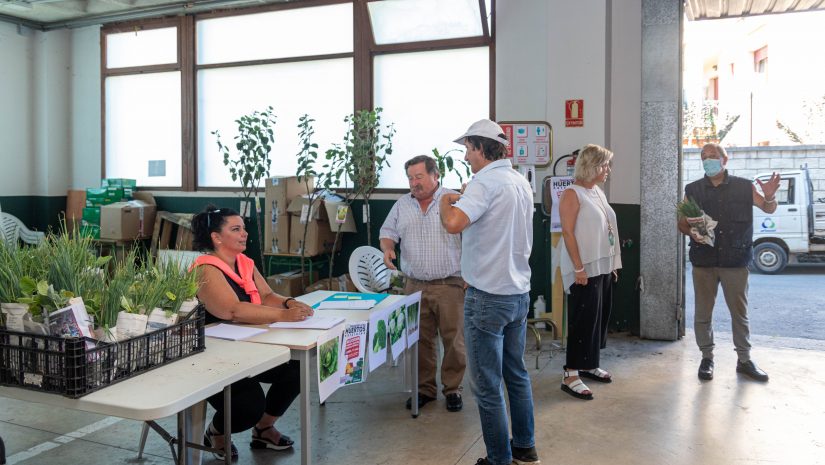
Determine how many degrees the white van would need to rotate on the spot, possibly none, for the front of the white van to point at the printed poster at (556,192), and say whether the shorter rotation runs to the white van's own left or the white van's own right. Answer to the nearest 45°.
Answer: approximately 90° to the white van's own left

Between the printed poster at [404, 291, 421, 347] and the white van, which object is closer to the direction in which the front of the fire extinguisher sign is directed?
the printed poster

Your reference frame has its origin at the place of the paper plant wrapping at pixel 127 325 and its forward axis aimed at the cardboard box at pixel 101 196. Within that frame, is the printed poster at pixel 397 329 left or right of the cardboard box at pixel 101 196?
right

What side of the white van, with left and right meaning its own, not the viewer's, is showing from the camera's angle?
left

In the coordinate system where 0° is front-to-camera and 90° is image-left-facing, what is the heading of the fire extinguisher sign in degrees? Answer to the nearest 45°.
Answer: approximately 0°

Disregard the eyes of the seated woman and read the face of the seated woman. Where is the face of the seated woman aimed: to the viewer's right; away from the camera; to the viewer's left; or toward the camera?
to the viewer's right

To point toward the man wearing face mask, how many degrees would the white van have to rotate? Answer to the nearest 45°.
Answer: approximately 90° to its left

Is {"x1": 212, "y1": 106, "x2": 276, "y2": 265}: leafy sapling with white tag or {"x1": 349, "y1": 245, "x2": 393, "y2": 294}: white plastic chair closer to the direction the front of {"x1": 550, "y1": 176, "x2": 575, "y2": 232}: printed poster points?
the white plastic chair

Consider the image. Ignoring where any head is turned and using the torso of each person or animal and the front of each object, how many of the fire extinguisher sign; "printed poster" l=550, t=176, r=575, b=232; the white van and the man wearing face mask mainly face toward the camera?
3
